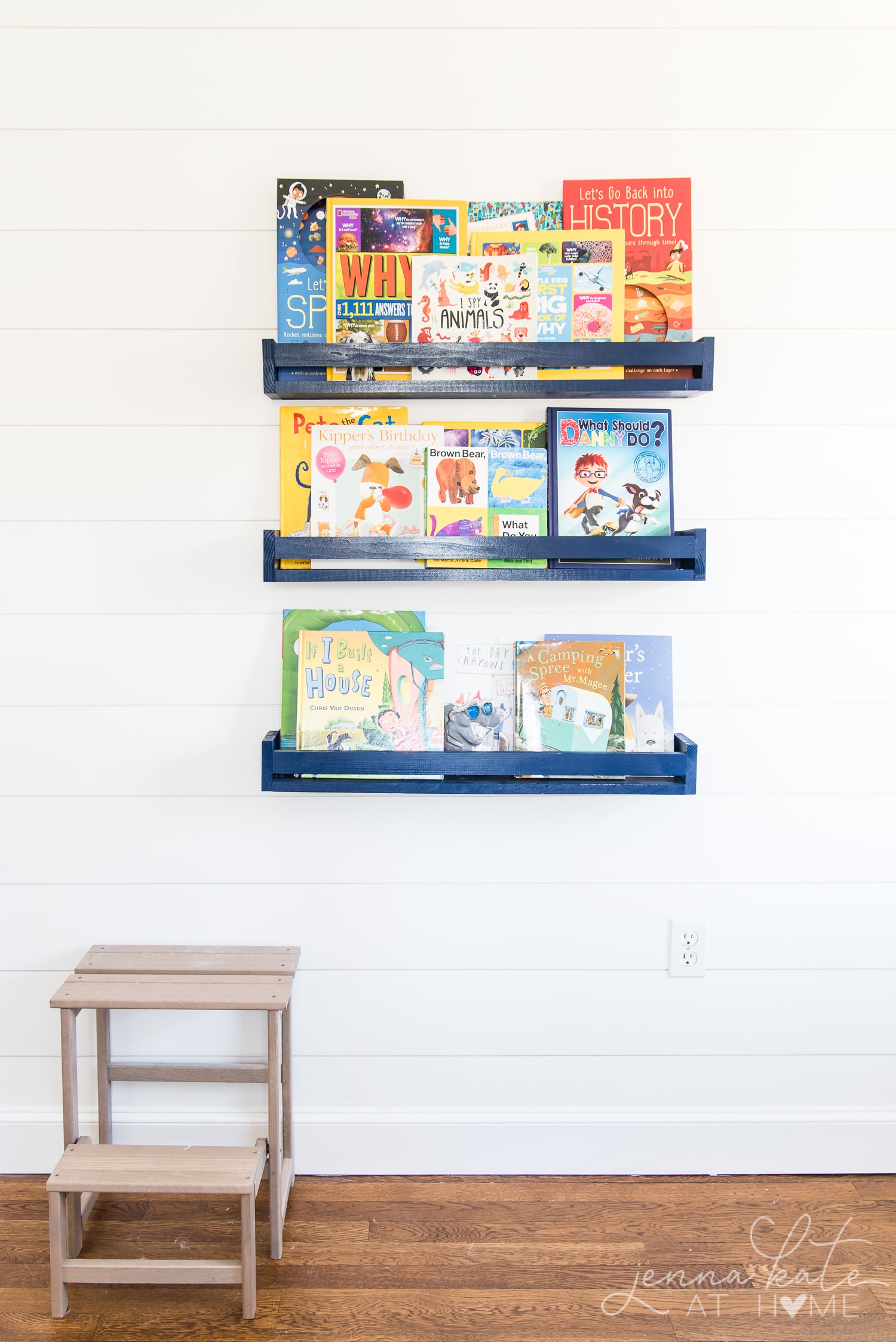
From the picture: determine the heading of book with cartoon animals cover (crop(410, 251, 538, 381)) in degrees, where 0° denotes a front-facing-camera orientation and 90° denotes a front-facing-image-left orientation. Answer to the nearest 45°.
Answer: approximately 0°

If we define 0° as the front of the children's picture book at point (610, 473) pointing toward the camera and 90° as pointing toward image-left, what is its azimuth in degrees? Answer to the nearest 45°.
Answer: approximately 0°
